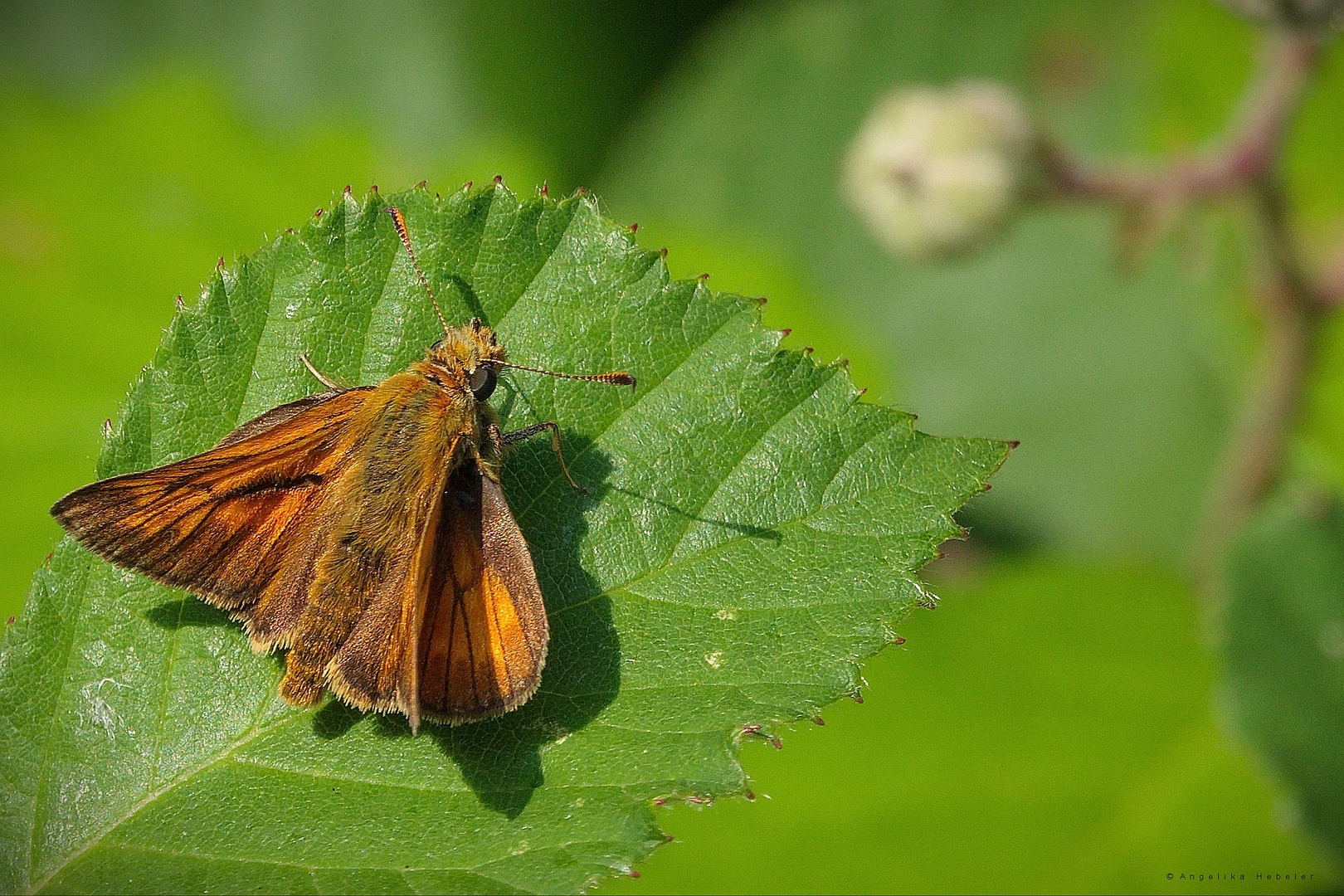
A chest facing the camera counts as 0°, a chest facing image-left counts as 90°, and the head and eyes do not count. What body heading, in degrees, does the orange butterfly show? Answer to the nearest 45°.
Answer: approximately 225°

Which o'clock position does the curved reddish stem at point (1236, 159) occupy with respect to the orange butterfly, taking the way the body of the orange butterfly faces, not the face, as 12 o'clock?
The curved reddish stem is roughly at 1 o'clock from the orange butterfly.

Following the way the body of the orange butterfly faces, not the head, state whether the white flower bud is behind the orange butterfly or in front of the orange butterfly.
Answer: in front

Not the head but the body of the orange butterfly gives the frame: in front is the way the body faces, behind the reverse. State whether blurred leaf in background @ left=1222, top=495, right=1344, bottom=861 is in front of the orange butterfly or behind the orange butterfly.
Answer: in front

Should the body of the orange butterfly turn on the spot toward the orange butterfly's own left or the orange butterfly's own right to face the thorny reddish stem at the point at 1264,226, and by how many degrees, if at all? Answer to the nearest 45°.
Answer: approximately 45° to the orange butterfly's own right

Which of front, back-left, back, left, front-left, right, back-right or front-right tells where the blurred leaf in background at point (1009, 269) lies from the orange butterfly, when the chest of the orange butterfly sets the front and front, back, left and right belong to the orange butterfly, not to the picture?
front
